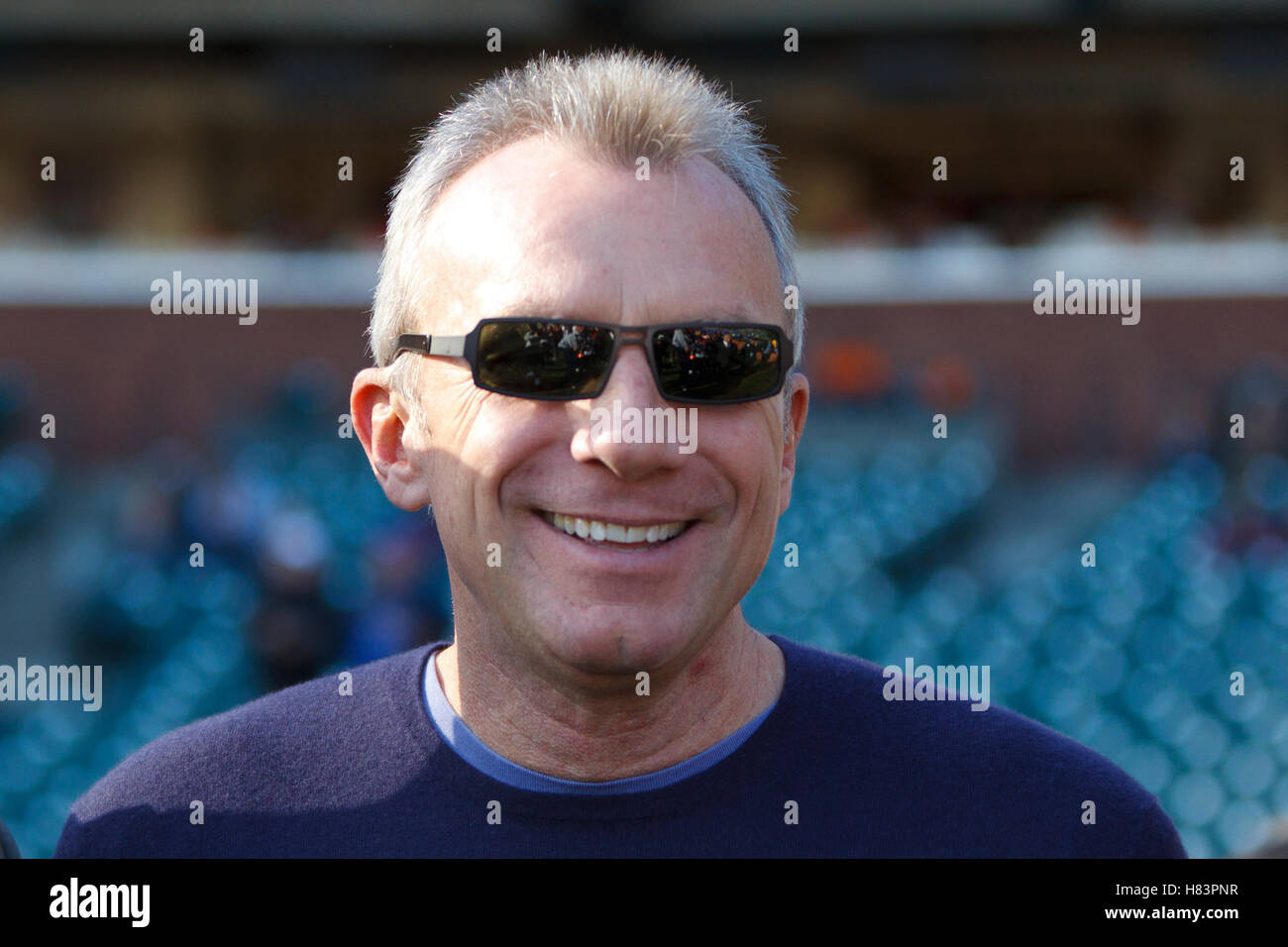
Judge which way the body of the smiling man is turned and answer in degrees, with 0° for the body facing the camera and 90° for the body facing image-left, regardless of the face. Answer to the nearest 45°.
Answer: approximately 0°
